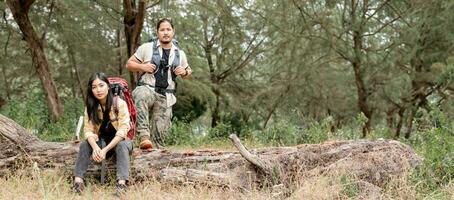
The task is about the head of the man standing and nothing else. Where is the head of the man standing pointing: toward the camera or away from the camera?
toward the camera

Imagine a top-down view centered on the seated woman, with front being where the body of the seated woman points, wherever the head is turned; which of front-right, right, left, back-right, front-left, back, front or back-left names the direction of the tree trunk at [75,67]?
back

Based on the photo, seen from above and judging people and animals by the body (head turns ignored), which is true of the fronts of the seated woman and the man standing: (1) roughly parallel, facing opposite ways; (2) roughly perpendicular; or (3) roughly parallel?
roughly parallel

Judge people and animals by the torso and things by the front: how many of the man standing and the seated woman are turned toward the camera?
2

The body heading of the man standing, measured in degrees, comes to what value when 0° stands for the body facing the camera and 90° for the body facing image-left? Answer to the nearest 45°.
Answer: approximately 0°

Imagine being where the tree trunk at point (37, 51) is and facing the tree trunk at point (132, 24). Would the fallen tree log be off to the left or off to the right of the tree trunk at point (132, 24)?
right

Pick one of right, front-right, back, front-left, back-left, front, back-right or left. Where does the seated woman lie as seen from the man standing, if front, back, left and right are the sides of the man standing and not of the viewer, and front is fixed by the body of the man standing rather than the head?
front-right

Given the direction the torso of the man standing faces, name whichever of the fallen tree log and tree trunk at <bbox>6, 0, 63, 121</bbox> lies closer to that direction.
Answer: the fallen tree log

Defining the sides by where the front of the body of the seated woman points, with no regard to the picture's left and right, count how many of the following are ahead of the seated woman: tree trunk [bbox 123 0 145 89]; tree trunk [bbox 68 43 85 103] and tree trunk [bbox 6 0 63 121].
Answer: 0

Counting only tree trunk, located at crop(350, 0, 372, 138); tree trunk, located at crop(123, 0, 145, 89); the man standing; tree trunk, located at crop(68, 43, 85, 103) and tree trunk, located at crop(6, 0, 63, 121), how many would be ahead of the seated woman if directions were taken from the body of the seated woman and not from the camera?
0

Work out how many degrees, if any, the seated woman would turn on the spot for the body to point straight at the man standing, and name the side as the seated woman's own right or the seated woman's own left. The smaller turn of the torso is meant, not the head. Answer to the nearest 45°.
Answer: approximately 135° to the seated woman's own left

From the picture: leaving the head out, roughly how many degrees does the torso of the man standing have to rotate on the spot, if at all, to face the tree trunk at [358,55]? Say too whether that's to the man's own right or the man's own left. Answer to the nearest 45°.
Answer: approximately 135° to the man's own left

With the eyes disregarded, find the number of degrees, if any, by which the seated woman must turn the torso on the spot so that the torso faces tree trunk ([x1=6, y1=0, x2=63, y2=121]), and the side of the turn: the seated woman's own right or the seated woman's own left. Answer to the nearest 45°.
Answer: approximately 180°

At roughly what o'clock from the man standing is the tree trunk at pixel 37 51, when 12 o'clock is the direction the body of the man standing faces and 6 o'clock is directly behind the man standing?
The tree trunk is roughly at 5 o'clock from the man standing.

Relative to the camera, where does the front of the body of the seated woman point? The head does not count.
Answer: toward the camera

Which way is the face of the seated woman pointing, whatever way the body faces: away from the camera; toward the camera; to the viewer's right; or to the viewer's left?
toward the camera
